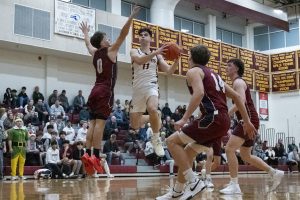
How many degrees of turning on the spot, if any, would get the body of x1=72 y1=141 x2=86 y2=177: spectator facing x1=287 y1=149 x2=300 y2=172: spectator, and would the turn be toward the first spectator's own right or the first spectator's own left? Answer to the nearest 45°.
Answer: approximately 90° to the first spectator's own left

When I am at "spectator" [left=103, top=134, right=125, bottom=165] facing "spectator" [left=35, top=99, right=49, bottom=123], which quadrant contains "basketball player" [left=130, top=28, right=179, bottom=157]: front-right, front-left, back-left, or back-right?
back-left

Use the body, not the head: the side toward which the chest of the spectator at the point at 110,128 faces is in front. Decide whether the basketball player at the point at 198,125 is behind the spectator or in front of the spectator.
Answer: in front

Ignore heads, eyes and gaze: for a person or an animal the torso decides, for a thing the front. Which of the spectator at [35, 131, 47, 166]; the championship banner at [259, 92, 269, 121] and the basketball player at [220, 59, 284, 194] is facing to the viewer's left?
the basketball player

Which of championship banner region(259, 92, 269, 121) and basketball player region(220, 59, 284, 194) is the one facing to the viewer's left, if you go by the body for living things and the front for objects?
the basketball player

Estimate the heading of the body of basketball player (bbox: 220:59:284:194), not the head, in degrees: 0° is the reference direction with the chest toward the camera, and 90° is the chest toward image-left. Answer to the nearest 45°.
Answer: approximately 90°

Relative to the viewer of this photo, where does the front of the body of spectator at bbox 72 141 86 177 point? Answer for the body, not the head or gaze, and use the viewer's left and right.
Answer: facing the viewer and to the right of the viewer

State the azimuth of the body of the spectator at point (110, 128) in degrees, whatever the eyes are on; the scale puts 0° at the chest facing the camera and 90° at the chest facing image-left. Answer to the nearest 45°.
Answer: approximately 315°

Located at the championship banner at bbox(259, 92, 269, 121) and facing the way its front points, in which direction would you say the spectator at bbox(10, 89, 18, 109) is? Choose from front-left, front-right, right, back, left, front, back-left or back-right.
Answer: front-right

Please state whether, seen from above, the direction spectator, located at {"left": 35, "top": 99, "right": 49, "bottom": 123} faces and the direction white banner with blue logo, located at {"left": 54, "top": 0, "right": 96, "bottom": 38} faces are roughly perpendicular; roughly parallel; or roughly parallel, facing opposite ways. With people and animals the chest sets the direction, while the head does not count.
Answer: roughly parallel

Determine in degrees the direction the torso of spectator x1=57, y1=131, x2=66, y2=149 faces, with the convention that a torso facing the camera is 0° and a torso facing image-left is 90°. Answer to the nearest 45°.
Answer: approximately 315°

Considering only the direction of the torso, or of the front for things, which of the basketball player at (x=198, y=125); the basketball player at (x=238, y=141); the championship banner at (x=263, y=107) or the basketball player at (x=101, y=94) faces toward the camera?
the championship banner

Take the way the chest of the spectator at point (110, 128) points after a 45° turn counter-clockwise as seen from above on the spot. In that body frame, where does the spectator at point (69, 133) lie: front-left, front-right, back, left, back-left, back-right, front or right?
back-right

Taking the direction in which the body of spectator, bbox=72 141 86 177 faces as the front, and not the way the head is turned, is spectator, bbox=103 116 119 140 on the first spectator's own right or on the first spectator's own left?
on the first spectator's own left

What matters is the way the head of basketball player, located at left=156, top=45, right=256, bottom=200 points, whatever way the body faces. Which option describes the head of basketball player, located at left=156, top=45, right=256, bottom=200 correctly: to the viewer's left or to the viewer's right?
to the viewer's left

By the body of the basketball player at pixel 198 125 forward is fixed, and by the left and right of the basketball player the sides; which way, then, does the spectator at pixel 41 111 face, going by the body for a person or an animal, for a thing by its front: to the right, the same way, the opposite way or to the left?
the opposite way

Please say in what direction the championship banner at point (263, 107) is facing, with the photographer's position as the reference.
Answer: facing the viewer
